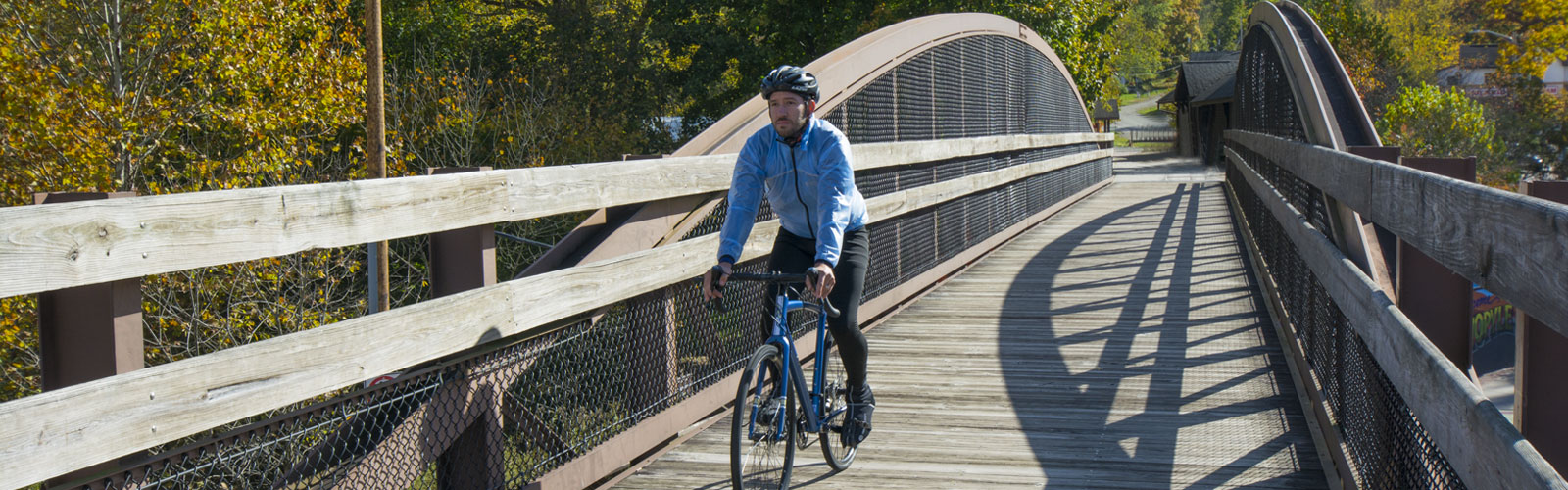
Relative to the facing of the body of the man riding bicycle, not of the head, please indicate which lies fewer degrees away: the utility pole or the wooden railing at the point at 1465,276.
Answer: the wooden railing

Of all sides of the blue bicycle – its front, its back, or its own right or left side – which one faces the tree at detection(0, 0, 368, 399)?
right

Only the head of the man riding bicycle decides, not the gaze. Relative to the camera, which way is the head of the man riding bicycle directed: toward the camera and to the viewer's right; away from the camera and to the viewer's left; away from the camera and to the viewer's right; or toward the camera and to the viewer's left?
toward the camera and to the viewer's left

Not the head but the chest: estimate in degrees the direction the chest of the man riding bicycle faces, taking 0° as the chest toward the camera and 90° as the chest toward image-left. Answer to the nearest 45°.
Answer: approximately 45°

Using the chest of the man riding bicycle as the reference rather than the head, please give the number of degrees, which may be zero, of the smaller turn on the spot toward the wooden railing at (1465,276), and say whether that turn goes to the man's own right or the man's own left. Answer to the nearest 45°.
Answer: approximately 90° to the man's own left

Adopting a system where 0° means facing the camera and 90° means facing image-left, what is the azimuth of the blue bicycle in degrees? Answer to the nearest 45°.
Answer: approximately 45°

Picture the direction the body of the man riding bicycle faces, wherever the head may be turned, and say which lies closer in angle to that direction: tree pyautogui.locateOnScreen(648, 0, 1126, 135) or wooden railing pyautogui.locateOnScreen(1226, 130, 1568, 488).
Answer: the wooden railing

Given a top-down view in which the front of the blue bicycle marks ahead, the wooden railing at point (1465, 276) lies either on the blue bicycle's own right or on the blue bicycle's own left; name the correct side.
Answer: on the blue bicycle's own left

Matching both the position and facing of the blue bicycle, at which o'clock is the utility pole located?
The utility pole is roughly at 4 o'clock from the blue bicycle.

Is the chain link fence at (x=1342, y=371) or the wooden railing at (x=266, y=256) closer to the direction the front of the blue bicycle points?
the wooden railing
